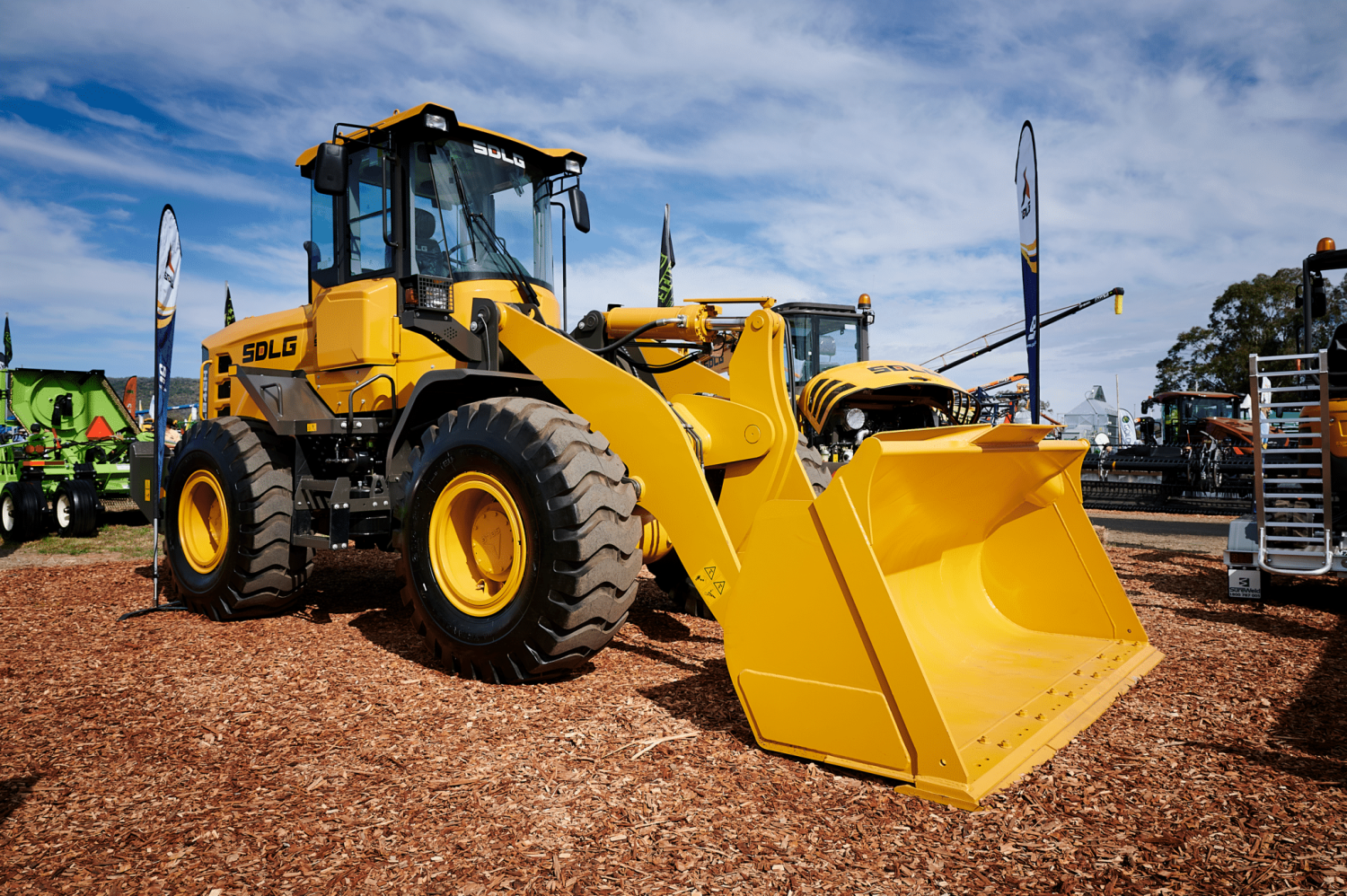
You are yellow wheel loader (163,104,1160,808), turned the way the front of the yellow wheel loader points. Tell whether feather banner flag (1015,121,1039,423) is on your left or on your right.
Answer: on your left

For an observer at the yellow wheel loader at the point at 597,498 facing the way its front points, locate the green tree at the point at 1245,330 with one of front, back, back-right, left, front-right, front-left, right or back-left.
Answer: left

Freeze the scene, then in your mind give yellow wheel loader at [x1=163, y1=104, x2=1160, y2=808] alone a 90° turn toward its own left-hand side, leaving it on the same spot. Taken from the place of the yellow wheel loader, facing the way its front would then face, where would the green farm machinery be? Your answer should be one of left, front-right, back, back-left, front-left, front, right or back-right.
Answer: left

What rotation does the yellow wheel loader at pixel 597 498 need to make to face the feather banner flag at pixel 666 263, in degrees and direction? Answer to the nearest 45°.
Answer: approximately 135° to its left

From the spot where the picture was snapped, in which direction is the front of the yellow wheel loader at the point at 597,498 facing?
facing the viewer and to the right of the viewer

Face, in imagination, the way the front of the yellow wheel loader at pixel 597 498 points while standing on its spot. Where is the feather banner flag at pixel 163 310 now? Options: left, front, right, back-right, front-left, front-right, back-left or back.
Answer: back
